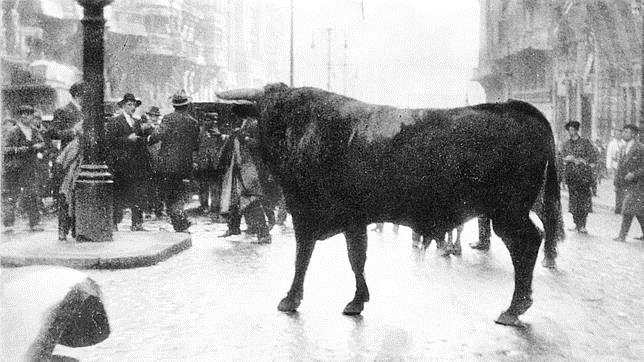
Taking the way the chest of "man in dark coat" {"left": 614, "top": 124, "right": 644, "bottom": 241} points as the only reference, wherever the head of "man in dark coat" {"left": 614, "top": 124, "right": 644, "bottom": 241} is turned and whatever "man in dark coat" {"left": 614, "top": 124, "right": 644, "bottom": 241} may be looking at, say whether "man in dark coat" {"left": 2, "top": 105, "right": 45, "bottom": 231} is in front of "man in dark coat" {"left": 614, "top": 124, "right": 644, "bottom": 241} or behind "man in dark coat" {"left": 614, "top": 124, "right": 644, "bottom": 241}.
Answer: in front

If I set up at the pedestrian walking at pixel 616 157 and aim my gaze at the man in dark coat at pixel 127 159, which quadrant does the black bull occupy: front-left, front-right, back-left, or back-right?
front-left

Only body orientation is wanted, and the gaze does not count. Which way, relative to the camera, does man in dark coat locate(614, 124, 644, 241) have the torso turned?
to the viewer's left

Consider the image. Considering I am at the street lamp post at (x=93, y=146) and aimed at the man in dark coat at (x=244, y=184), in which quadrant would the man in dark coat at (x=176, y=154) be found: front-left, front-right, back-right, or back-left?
front-left

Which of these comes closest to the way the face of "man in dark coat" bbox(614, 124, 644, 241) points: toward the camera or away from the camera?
toward the camera

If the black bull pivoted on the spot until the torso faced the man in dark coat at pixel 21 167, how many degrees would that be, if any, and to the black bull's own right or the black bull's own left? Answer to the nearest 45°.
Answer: approximately 45° to the black bull's own right

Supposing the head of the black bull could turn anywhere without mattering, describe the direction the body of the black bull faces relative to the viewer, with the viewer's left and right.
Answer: facing to the left of the viewer
